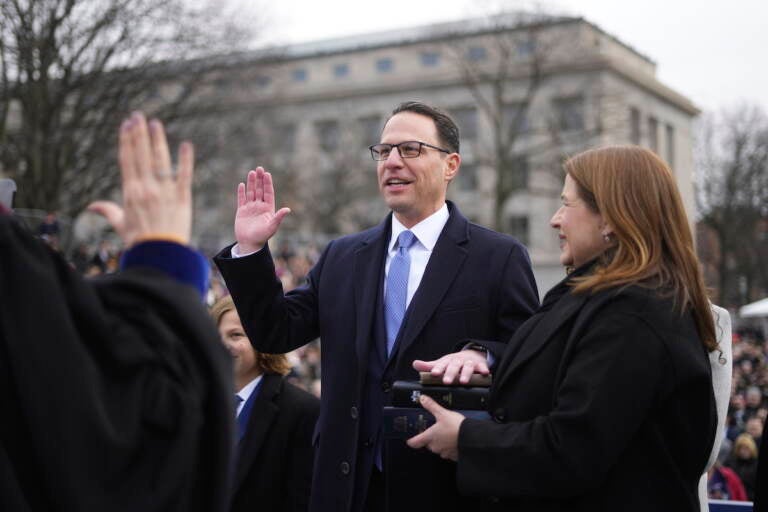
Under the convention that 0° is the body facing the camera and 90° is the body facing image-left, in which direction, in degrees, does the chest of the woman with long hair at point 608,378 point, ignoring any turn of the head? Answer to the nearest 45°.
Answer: approximately 90°

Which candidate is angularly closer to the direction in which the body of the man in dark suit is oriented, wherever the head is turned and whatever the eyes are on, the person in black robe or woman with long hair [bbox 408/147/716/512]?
the person in black robe

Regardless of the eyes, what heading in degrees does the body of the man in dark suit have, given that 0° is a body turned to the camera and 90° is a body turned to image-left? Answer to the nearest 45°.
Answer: approximately 45°

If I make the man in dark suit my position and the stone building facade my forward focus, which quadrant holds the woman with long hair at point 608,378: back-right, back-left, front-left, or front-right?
back-right

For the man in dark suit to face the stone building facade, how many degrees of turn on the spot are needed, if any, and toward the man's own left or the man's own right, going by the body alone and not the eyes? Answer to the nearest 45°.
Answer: approximately 135° to the man's own right

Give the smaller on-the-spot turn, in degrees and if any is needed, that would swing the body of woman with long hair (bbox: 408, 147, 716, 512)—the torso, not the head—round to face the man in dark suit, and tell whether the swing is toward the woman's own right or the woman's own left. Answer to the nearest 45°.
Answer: approximately 45° to the woman's own right

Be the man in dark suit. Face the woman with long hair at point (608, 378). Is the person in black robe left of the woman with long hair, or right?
right

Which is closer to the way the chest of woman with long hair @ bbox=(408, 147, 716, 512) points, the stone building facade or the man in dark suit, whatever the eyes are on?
the man in dark suit

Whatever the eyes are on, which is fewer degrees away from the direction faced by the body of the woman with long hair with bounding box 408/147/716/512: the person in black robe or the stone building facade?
the person in black robe

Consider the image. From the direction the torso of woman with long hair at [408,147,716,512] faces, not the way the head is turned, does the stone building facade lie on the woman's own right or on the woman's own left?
on the woman's own right
